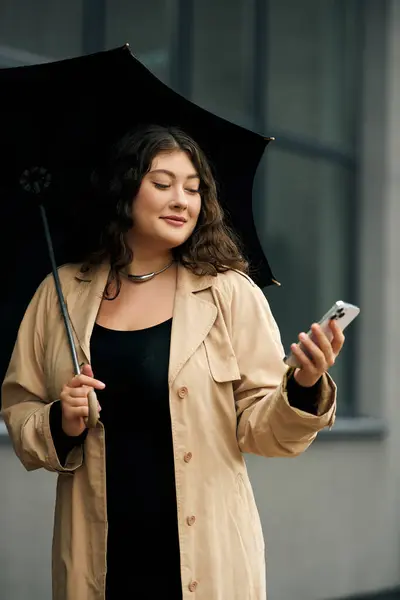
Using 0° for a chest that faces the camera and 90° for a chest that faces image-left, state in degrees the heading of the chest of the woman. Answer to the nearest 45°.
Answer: approximately 0°

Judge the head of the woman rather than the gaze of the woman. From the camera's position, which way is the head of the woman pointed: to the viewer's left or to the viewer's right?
to the viewer's right
